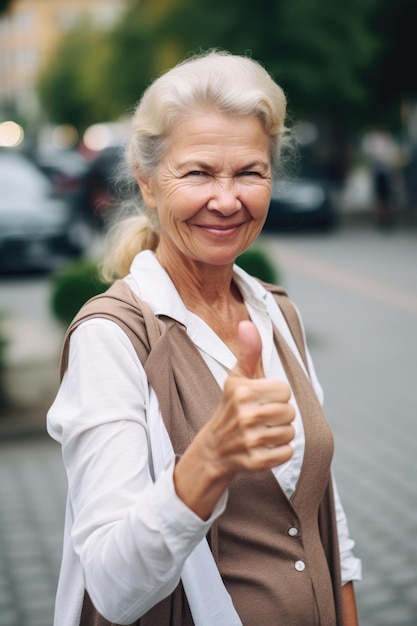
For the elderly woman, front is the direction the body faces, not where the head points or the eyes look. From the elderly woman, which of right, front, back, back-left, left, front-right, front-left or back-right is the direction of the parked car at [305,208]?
back-left

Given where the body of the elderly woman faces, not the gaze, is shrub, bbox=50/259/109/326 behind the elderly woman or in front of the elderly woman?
behind

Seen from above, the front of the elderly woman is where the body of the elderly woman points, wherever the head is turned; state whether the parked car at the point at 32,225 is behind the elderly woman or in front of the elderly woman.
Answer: behind

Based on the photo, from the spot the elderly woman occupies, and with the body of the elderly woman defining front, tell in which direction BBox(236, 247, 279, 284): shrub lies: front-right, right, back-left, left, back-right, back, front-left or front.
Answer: back-left

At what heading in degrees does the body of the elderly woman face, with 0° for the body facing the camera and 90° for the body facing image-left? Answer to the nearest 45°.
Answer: approximately 315°

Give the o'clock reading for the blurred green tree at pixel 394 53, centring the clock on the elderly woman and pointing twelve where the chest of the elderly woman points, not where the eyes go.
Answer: The blurred green tree is roughly at 8 o'clock from the elderly woman.
